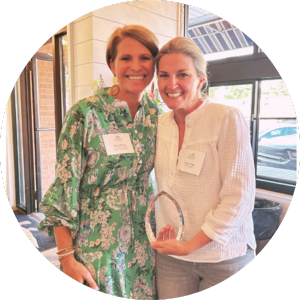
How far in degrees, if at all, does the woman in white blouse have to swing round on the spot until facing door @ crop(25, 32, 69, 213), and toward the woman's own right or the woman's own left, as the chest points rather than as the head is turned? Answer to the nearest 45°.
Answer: approximately 90° to the woman's own right

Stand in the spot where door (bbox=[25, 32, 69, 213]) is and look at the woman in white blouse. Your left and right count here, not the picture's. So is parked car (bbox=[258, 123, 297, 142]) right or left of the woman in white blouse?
left

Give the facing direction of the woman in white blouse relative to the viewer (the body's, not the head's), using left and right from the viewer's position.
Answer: facing the viewer and to the left of the viewer

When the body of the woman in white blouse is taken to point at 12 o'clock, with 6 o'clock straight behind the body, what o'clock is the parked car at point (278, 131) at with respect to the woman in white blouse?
The parked car is roughly at 5 o'clock from the woman in white blouse.

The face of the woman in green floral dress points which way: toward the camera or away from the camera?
toward the camera

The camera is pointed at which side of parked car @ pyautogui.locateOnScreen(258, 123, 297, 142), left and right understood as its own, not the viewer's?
left

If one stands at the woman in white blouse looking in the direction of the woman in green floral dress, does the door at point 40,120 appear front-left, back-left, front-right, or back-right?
front-right

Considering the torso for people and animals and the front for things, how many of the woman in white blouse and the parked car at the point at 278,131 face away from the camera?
0

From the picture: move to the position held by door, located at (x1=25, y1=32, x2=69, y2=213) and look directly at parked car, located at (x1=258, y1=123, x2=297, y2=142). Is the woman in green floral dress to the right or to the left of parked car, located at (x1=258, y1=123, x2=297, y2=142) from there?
right

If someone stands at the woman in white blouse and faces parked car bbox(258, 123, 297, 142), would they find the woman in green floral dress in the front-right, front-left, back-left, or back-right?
back-left

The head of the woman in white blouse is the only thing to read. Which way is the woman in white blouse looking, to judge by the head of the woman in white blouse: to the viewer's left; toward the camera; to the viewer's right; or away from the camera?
toward the camera
